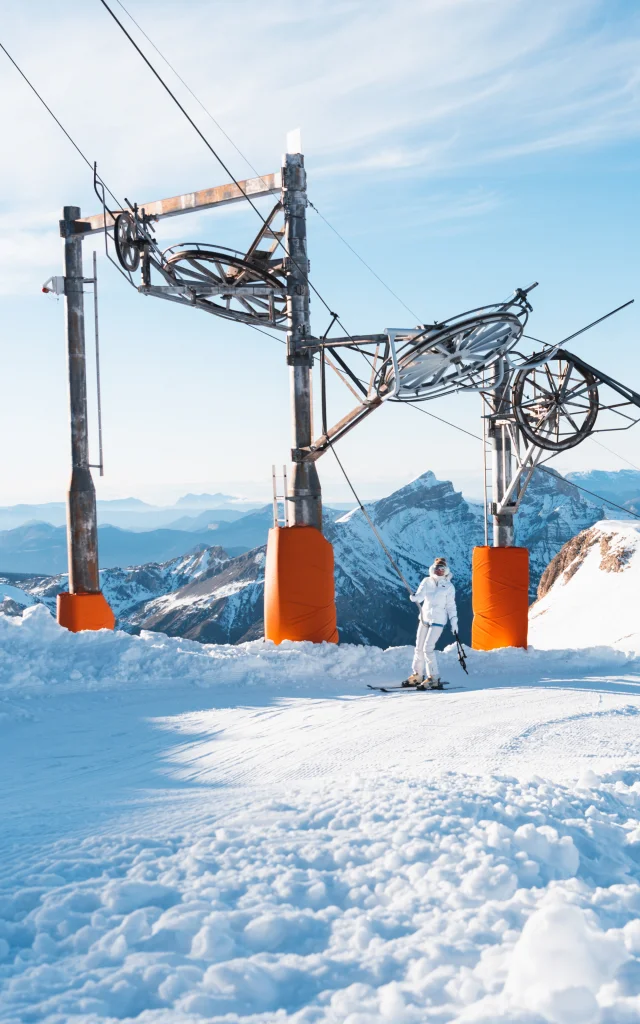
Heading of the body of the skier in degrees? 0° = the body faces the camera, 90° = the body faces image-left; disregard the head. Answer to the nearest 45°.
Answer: approximately 45°

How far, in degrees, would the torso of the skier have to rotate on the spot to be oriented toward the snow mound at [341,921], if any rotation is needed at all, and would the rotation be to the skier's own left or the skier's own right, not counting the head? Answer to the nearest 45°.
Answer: approximately 45° to the skier's own left
